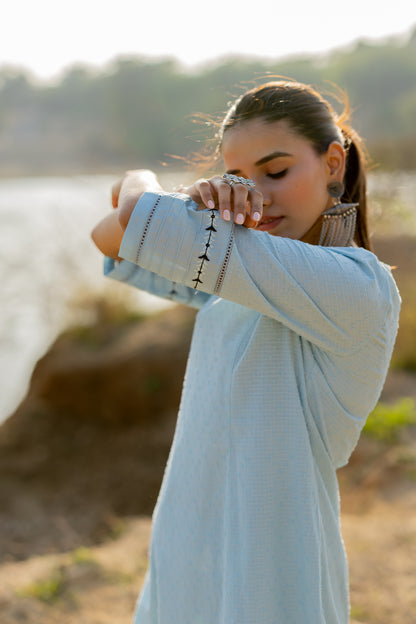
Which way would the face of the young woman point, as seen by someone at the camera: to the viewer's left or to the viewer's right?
to the viewer's left

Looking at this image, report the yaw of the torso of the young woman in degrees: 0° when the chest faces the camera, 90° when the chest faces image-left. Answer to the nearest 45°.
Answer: approximately 45°
